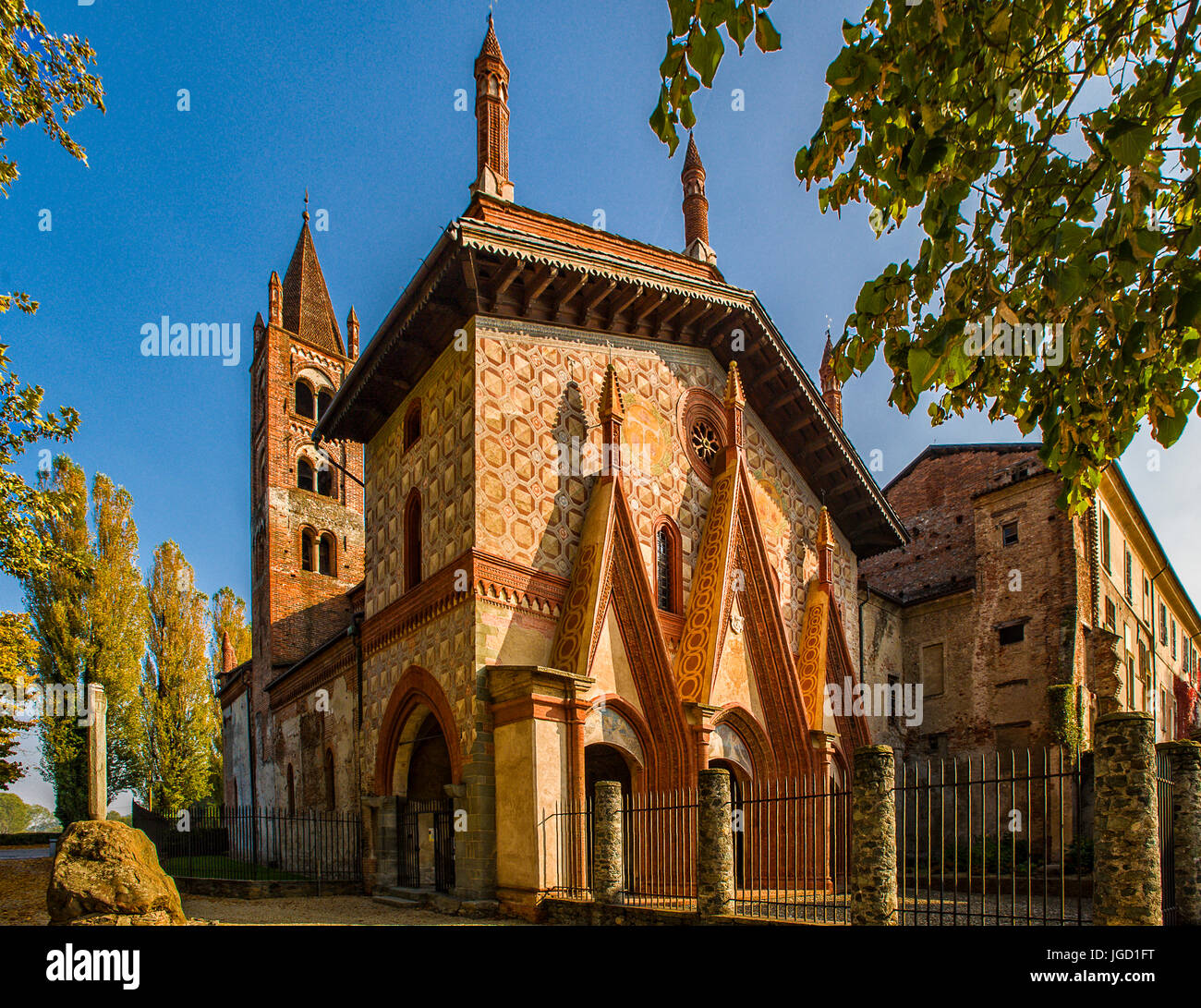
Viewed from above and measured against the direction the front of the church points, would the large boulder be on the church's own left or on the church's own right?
on the church's own right

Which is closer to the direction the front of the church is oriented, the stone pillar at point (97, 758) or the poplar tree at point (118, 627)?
the stone pillar

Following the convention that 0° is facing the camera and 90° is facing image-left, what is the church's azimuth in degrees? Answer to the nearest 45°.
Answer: approximately 315°
